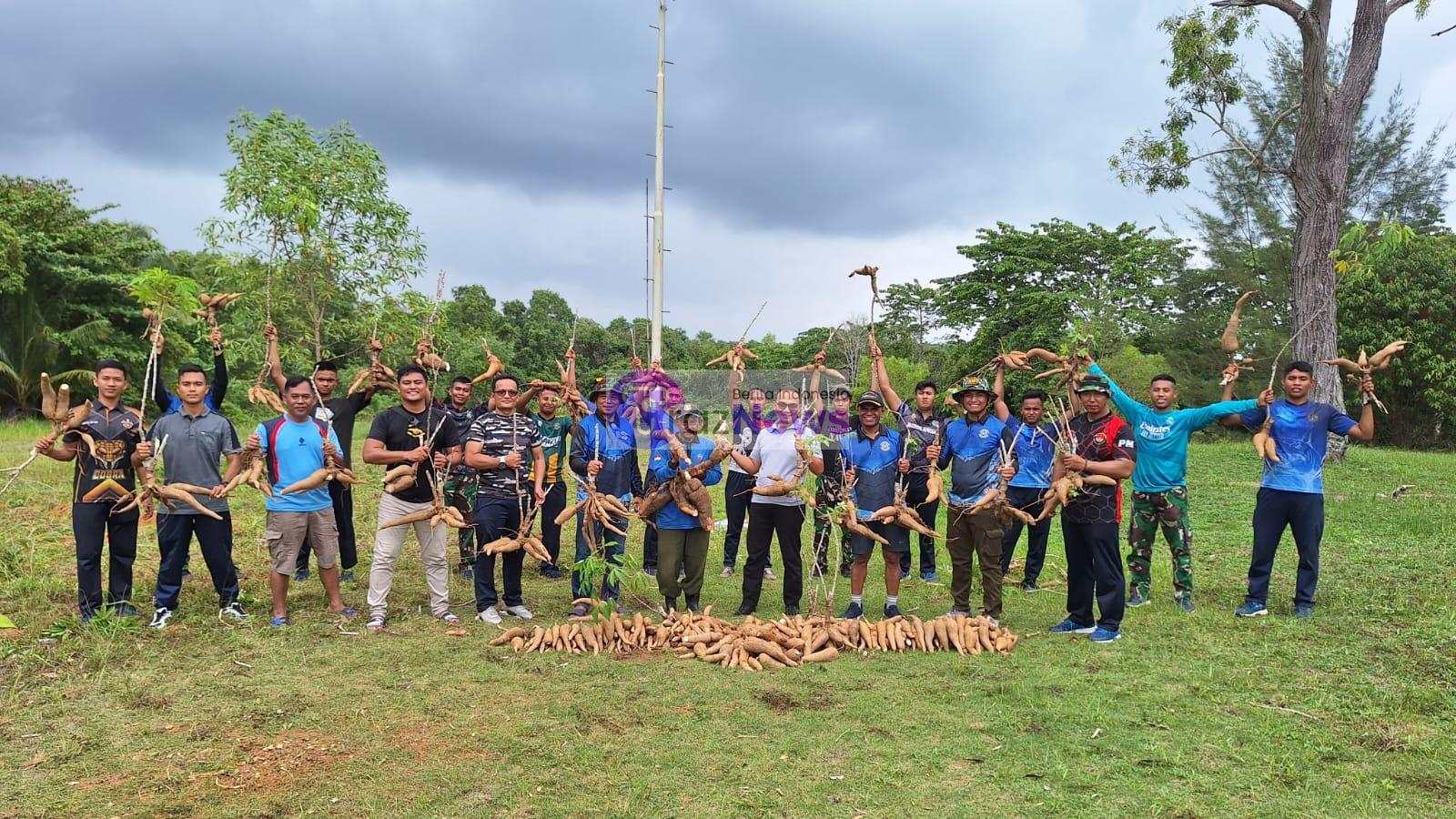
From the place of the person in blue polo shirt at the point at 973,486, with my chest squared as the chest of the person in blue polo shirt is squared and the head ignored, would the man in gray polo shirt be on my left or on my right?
on my right

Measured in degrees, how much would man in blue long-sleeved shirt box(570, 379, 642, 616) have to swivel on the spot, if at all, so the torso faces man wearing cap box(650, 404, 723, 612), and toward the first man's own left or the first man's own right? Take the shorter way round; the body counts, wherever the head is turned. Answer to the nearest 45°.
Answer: approximately 45° to the first man's own left

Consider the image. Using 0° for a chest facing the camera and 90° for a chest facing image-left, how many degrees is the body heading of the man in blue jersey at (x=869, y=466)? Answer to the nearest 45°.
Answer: approximately 0°

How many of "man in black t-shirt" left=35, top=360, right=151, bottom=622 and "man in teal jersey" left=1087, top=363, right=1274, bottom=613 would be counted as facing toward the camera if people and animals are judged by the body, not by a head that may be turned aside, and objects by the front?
2

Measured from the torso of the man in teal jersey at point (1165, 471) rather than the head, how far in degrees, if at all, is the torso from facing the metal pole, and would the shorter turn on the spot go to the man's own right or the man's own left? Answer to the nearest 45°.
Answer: approximately 135° to the man's own right

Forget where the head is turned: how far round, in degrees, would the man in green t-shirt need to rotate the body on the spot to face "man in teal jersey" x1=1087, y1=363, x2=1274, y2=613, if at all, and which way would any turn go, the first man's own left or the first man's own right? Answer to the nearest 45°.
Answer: approximately 45° to the first man's own left

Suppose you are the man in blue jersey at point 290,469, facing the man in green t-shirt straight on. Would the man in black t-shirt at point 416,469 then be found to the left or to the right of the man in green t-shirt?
right
